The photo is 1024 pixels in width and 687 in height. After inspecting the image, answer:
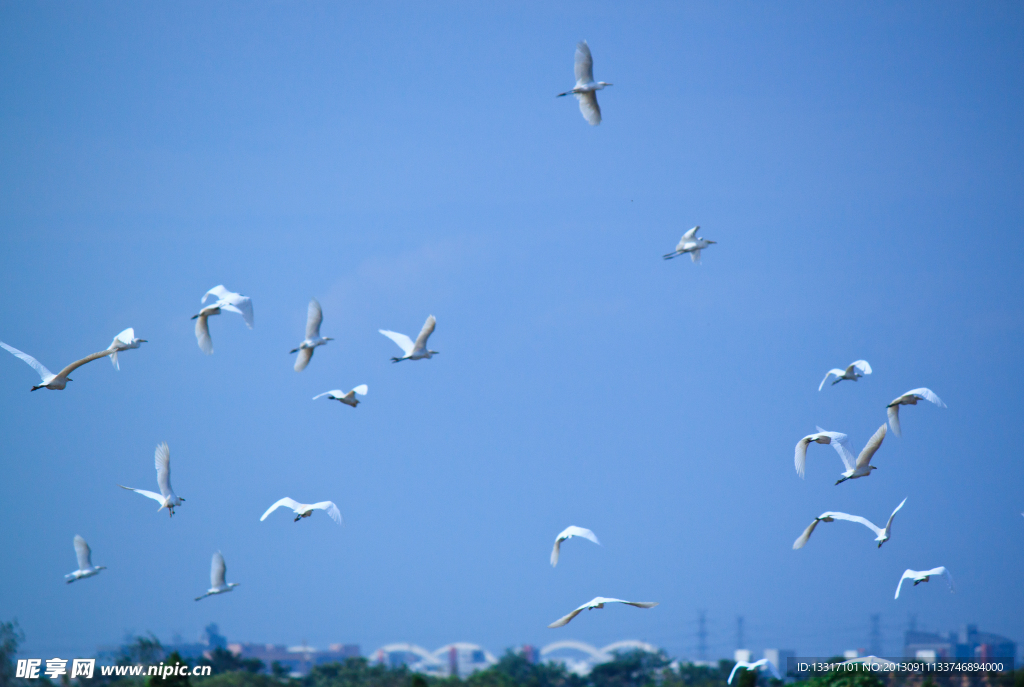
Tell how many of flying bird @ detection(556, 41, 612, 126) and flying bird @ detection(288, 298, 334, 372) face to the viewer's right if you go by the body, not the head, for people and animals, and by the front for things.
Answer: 2

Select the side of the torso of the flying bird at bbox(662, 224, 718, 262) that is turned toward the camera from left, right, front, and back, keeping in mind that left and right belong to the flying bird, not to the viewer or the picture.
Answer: right

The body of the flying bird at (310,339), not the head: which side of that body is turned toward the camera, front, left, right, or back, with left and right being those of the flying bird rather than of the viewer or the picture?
right

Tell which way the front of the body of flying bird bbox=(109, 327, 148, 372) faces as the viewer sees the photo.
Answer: to the viewer's right

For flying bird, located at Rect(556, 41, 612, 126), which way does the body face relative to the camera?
to the viewer's right

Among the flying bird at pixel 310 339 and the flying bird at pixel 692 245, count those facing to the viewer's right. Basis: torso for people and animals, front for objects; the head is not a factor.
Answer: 2

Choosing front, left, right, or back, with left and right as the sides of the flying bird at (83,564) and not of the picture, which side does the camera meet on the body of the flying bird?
right

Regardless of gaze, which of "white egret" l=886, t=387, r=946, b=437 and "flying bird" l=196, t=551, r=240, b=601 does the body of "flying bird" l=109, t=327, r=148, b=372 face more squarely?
the white egret
